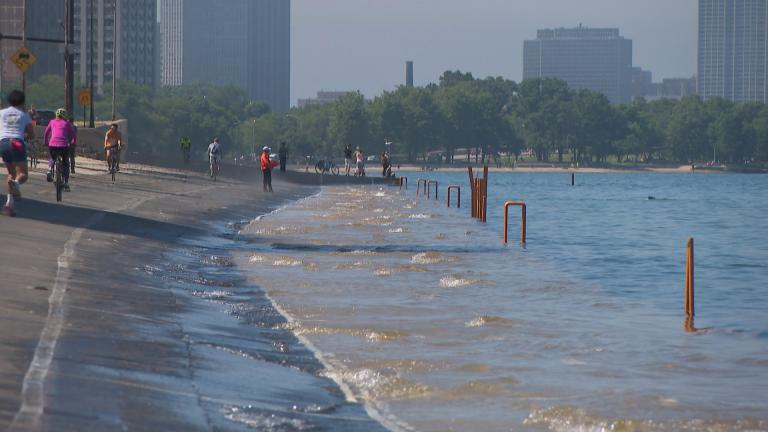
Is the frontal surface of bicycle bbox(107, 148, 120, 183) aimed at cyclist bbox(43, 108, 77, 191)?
yes

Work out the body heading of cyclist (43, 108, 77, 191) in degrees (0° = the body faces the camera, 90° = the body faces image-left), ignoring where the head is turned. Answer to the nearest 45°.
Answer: approximately 180°

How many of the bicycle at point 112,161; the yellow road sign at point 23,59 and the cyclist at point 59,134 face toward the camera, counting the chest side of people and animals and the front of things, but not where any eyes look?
2

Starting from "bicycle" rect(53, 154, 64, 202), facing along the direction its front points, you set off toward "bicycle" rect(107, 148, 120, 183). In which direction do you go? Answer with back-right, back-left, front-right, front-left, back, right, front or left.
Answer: front

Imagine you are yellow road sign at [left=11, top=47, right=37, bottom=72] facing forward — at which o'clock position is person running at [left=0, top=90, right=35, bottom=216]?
The person running is roughly at 12 o'clock from the yellow road sign.

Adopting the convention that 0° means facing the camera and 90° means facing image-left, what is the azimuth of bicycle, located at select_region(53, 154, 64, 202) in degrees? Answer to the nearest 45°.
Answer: approximately 180°

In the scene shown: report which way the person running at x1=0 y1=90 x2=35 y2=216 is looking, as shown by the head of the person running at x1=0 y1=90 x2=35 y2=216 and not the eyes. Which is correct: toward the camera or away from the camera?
away from the camera

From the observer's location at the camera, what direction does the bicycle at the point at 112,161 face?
facing the viewer

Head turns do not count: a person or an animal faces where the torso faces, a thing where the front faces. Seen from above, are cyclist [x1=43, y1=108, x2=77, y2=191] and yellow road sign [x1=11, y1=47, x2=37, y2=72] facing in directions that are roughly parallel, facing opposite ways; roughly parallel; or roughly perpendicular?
roughly parallel, facing opposite ways

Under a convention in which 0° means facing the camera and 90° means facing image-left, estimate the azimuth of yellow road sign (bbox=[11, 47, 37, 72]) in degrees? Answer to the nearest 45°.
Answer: approximately 0°

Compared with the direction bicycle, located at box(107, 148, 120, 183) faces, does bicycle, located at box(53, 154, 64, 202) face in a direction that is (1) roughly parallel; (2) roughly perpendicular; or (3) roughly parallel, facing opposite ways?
roughly parallel, facing opposite ways
